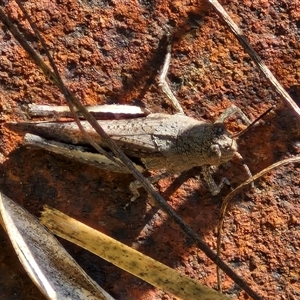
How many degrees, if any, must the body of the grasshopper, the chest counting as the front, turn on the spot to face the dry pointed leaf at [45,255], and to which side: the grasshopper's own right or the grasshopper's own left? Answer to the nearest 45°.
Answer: approximately 180°

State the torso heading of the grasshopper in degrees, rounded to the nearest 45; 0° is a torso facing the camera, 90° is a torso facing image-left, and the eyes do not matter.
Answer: approximately 270°
